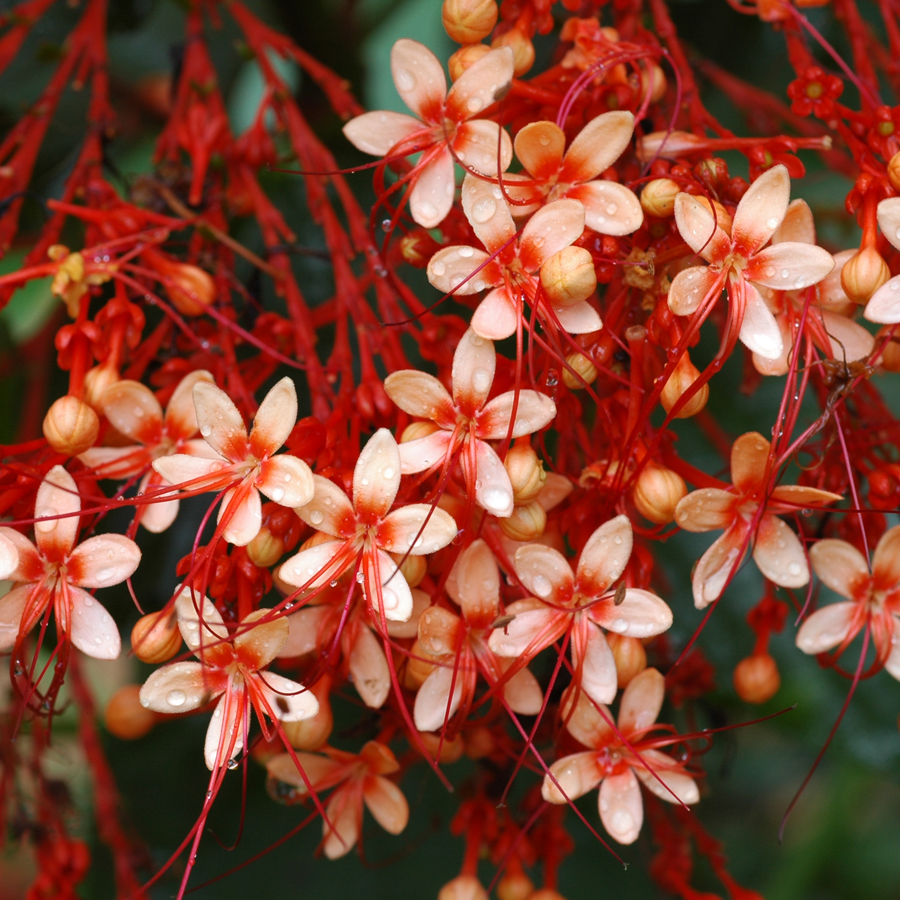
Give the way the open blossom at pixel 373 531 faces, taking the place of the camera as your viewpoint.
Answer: facing the viewer

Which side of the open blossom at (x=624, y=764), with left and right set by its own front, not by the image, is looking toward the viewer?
front

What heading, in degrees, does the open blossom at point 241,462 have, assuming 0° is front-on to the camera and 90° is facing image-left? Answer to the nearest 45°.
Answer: approximately 0°

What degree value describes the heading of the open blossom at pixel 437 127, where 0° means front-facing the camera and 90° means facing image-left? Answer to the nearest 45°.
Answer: approximately 0°

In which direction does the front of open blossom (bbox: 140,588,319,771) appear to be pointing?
toward the camera

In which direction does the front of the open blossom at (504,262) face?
toward the camera
